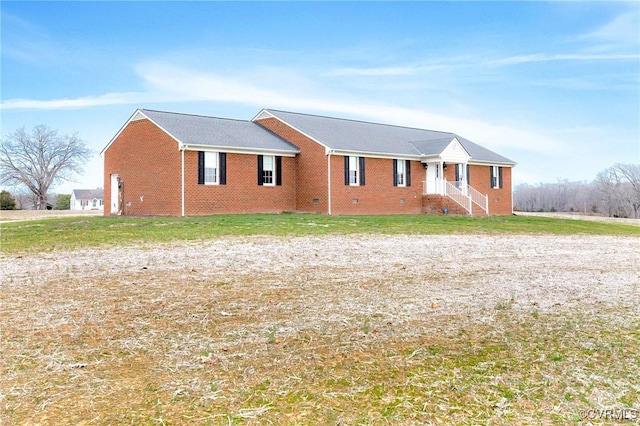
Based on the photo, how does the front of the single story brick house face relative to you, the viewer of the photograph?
facing the viewer and to the right of the viewer
